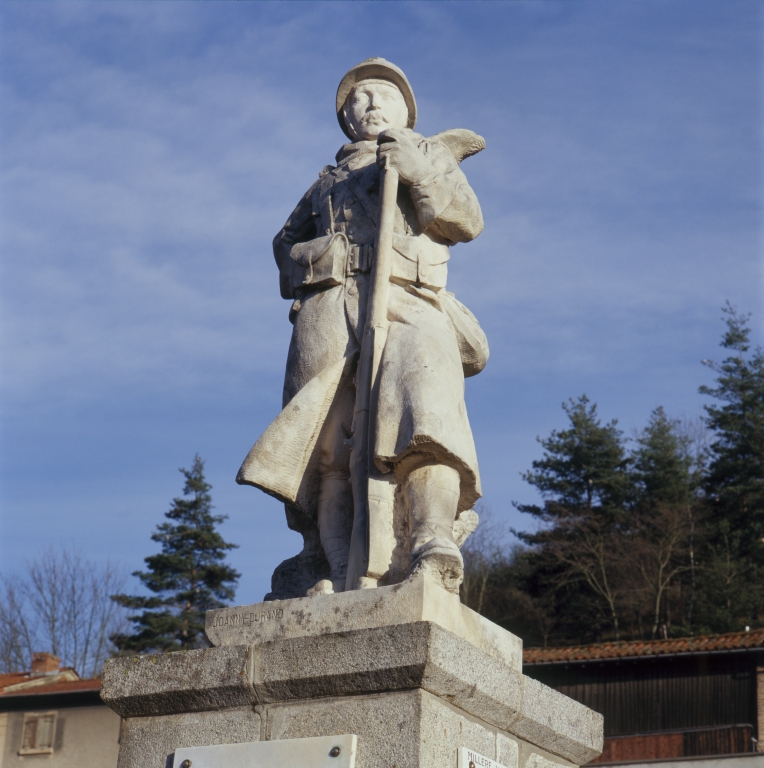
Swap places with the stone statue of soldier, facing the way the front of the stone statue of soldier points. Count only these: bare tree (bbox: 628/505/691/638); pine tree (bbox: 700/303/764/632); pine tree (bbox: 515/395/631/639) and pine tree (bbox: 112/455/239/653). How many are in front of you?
0

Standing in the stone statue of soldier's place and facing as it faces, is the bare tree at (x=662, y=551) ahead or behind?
behind

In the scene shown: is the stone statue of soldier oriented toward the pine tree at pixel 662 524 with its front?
no

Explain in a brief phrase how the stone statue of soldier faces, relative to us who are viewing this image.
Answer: facing the viewer

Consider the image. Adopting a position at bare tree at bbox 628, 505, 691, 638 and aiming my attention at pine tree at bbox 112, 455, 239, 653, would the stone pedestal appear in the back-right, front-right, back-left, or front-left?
front-left

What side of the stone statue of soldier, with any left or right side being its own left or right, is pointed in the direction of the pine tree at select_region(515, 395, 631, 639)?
back

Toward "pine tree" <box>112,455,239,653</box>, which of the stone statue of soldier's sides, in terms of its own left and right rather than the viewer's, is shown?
back

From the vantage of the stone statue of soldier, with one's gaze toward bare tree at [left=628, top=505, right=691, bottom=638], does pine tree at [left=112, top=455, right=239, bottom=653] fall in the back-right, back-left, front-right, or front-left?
front-left

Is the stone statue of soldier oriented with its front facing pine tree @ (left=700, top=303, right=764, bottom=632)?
no
